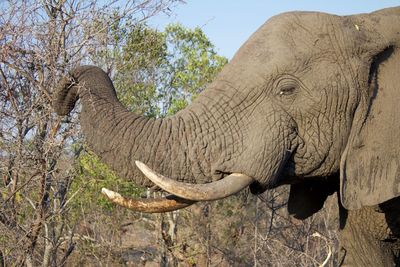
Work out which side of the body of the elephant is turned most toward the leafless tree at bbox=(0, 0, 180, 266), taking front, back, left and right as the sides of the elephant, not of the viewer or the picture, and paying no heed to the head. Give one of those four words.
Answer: front

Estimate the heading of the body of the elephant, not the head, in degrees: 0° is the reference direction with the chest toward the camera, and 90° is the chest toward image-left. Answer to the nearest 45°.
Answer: approximately 90°
